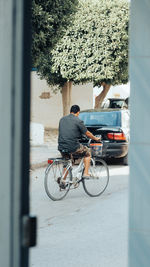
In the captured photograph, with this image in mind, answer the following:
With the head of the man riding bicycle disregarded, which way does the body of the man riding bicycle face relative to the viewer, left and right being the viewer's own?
facing away from the viewer and to the right of the viewer

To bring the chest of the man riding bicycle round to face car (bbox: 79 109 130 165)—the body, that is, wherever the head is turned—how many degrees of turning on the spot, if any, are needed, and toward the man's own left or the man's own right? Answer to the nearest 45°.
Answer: approximately 45° to the man's own left

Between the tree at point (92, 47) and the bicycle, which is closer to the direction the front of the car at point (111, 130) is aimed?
the tree

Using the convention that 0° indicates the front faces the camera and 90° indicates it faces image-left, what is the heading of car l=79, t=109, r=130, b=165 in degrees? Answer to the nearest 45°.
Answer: approximately 180°

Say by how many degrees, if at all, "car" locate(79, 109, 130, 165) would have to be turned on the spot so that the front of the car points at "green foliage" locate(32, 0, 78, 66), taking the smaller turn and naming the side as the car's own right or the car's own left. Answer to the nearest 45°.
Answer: approximately 45° to the car's own left

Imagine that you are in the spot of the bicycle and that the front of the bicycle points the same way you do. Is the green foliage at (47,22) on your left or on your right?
on your left

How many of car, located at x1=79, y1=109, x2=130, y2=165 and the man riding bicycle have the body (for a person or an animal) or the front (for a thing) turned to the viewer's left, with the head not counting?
0

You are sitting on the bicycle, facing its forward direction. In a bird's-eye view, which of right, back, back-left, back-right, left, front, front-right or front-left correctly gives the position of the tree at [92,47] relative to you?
front-left

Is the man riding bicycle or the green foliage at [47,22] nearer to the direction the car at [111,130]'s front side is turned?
the green foliage

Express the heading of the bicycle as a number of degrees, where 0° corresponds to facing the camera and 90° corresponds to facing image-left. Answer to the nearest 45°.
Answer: approximately 225°

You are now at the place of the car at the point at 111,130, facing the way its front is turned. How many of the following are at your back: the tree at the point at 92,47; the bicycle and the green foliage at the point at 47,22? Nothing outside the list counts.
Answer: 1

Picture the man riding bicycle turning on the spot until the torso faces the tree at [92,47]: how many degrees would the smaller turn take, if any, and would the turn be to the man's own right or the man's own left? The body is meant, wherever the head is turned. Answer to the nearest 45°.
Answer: approximately 45° to the man's own left
